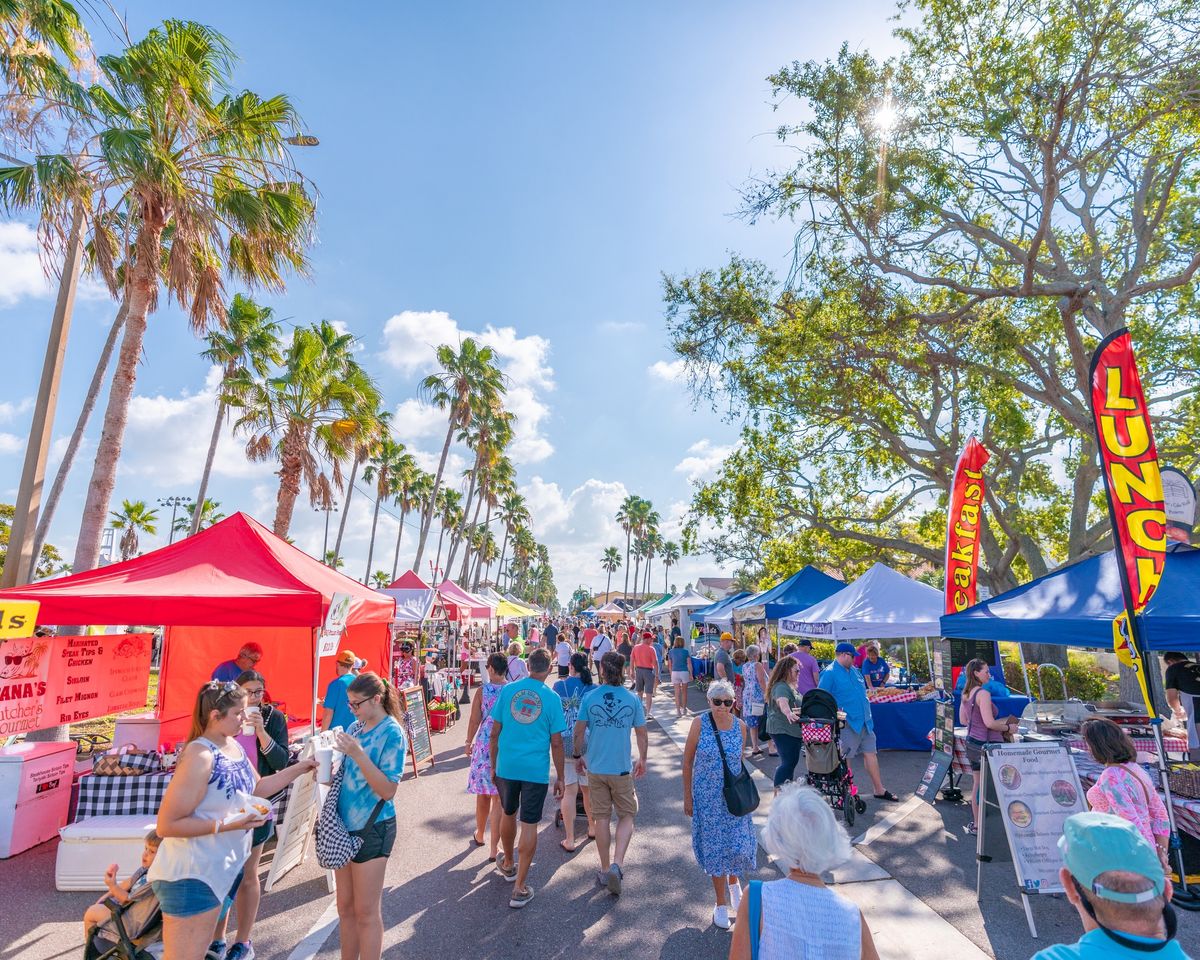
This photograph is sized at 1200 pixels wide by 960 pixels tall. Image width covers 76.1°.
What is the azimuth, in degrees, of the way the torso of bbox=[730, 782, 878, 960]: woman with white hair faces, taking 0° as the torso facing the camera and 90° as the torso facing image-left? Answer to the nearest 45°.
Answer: approximately 180°

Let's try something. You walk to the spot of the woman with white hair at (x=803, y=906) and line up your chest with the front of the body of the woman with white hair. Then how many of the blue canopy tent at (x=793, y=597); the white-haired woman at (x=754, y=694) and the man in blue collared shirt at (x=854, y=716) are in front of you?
3

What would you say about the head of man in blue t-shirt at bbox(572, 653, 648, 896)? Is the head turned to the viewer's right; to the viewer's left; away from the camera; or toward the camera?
away from the camera

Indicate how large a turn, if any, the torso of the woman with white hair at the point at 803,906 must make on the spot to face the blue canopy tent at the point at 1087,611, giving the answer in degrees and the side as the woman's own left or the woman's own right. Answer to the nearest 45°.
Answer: approximately 45° to the woman's own right

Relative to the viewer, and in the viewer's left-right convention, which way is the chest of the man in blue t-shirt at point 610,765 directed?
facing away from the viewer

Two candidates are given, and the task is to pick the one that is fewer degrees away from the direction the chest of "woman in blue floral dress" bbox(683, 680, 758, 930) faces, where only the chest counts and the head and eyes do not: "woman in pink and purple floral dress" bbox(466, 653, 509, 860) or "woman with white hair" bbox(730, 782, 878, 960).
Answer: the woman with white hair

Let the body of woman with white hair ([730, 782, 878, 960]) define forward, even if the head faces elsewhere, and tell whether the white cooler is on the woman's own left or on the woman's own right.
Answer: on the woman's own left

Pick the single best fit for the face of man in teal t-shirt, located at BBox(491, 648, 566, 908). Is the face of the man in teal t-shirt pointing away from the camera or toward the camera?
away from the camera

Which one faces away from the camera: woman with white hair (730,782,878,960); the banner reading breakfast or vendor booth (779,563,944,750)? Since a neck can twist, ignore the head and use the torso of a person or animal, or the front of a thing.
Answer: the woman with white hair

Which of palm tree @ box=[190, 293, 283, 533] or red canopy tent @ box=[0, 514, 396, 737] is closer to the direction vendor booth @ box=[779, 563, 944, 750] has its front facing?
the red canopy tent

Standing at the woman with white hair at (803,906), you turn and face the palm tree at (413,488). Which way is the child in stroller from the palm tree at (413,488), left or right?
left

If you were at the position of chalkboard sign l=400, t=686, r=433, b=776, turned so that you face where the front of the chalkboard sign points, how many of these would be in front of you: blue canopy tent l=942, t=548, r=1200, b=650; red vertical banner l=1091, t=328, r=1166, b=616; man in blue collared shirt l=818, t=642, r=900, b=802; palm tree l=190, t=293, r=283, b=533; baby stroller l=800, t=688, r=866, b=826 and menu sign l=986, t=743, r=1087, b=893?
5
